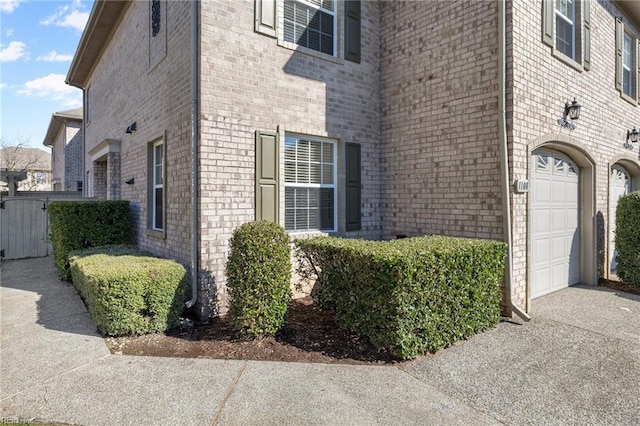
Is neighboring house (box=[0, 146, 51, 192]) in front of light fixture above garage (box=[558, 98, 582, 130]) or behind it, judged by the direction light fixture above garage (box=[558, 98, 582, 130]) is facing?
behind

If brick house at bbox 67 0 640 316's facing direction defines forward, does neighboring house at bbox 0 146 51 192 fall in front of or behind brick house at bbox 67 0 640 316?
behind

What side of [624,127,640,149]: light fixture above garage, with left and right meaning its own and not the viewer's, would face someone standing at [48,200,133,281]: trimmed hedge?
right

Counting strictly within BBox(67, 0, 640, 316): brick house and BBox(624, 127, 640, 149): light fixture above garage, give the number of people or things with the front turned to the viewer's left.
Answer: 0

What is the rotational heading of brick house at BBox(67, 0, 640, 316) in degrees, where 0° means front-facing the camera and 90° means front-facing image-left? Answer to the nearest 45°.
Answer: approximately 315°

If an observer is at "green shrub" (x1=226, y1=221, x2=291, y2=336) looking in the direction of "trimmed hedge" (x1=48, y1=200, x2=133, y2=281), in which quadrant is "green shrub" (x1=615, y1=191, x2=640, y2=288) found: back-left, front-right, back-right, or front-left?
back-right

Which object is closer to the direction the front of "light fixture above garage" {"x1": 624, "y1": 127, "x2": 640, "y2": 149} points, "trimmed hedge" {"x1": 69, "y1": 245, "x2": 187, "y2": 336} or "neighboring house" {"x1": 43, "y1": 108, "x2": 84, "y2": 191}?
the trimmed hedge

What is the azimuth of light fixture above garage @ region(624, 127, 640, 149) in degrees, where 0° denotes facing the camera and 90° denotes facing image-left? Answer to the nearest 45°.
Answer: approximately 315°

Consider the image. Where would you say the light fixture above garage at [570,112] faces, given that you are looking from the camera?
facing the viewer and to the right of the viewer

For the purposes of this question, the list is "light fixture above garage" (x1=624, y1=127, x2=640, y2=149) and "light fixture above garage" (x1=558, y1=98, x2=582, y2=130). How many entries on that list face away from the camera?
0

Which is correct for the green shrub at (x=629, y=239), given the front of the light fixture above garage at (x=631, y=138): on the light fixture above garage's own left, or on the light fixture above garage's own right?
on the light fixture above garage's own right

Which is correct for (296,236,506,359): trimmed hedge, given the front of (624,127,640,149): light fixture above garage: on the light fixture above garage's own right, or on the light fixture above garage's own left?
on the light fixture above garage's own right
